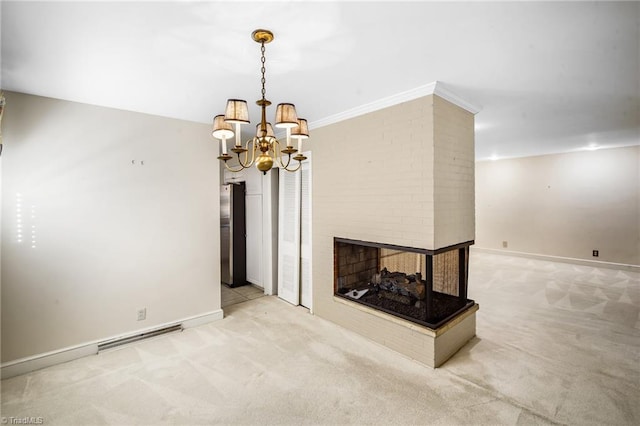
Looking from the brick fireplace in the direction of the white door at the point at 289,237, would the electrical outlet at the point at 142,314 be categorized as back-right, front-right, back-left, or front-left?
front-left

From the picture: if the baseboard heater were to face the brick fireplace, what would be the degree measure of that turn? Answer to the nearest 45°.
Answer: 0° — it already faces it

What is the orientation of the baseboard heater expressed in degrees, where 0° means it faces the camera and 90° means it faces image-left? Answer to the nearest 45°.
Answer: approximately 315°

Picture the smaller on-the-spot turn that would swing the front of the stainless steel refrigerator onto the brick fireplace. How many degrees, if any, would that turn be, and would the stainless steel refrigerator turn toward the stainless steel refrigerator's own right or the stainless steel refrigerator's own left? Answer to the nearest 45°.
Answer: approximately 90° to the stainless steel refrigerator's own left

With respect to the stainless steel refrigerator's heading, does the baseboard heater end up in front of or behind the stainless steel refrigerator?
in front

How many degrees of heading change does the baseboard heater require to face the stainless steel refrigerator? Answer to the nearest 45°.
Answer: approximately 90° to its left
